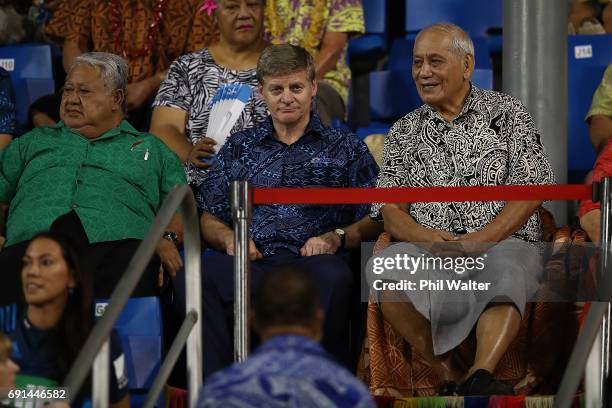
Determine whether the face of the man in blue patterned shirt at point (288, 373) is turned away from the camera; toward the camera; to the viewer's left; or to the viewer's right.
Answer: away from the camera

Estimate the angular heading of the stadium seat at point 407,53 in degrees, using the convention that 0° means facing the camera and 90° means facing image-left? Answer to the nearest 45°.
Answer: approximately 0°

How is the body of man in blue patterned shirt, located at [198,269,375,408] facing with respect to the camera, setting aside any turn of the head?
away from the camera

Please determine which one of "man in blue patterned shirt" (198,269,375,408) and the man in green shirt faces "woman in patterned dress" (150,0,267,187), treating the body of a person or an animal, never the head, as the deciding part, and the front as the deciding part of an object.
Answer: the man in blue patterned shirt

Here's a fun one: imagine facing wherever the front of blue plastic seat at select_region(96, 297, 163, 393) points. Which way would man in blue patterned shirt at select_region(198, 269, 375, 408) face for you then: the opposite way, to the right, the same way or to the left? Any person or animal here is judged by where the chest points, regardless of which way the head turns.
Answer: the opposite way

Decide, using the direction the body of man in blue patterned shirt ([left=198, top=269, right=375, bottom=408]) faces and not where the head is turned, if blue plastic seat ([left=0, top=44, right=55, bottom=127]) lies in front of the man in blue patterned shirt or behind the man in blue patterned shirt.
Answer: in front

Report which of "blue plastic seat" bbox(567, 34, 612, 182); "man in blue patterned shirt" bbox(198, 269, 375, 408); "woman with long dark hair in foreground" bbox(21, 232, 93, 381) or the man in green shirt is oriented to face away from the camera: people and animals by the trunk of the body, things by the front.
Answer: the man in blue patterned shirt

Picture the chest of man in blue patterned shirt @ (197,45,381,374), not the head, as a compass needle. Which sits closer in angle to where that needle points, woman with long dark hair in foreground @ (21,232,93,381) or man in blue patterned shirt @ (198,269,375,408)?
the man in blue patterned shirt

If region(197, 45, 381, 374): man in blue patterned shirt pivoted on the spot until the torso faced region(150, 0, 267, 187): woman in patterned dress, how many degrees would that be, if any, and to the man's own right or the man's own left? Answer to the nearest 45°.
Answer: approximately 135° to the man's own right

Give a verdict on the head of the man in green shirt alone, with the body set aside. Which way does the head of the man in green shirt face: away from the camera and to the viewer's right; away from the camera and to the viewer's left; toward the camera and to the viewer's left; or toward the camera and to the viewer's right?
toward the camera and to the viewer's left
